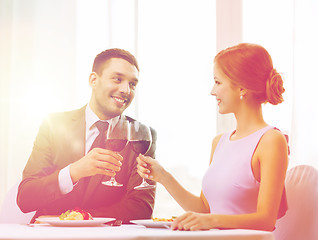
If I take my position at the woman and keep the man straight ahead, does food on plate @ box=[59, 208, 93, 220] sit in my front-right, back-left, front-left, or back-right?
front-left

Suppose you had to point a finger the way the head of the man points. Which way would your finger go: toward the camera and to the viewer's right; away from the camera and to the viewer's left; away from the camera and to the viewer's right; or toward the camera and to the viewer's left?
toward the camera and to the viewer's right

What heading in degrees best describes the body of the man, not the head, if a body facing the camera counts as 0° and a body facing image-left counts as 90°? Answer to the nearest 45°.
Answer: approximately 315°

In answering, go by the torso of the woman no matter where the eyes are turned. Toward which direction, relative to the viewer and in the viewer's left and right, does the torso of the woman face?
facing the viewer and to the left of the viewer

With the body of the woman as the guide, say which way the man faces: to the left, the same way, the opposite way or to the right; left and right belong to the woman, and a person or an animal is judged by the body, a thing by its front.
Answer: to the left

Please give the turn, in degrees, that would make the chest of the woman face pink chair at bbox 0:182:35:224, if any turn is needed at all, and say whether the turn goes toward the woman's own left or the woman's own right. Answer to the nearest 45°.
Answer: approximately 45° to the woman's own right

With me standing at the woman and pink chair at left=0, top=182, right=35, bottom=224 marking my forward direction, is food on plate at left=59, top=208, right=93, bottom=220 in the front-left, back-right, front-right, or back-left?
front-left

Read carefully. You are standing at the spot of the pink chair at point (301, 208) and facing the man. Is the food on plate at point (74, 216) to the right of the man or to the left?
left

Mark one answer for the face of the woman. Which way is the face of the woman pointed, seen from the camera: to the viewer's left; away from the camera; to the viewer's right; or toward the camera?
to the viewer's left

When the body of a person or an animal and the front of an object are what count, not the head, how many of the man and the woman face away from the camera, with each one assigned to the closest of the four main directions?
0
